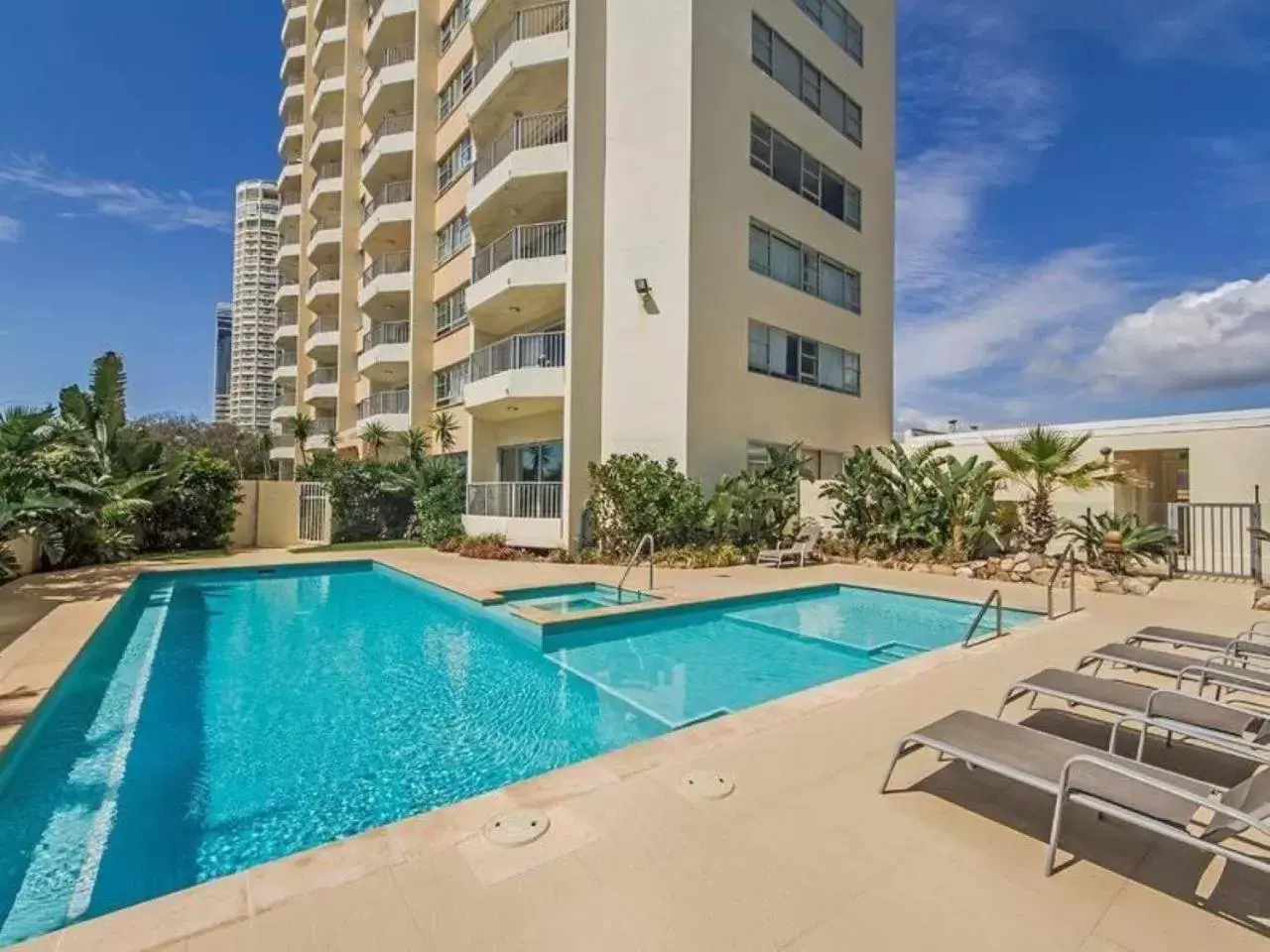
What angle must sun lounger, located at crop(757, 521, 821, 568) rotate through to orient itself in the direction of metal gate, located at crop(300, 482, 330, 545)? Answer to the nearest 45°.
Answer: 0° — it already faces it

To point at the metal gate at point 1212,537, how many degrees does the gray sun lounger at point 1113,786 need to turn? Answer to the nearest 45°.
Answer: approximately 45° to its right

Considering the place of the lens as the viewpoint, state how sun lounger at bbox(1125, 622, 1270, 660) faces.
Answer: facing away from the viewer and to the left of the viewer

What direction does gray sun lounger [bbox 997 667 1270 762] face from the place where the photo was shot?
facing away from the viewer and to the left of the viewer

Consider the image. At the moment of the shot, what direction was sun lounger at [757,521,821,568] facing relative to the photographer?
facing to the left of the viewer

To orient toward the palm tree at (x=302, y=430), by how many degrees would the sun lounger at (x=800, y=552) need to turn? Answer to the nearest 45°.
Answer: approximately 45° to its right

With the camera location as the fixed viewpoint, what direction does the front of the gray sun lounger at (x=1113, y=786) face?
facing away from the viewer and to the left of the viewer
